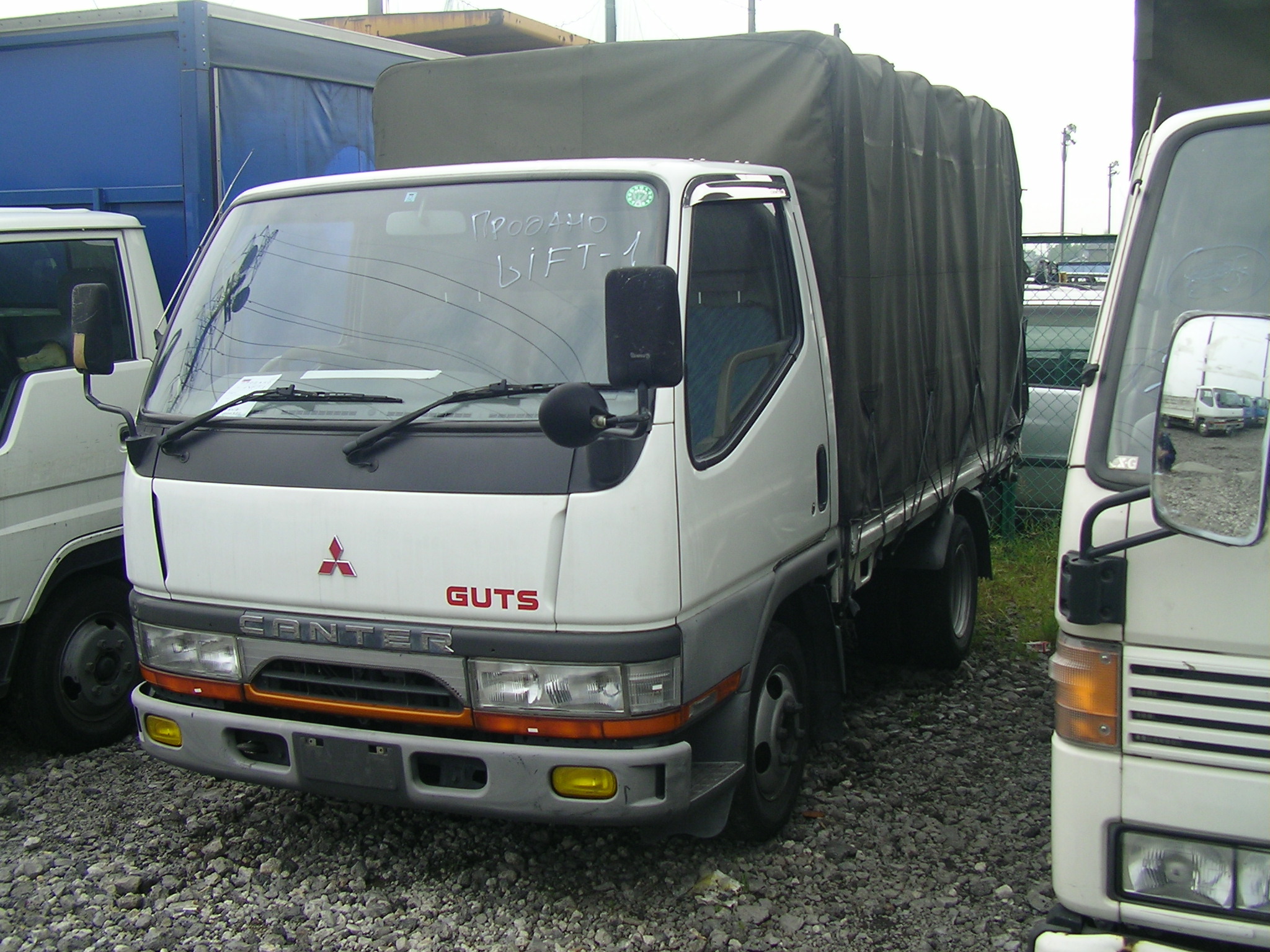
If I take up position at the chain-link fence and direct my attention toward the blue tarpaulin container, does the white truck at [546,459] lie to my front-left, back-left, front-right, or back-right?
front-left

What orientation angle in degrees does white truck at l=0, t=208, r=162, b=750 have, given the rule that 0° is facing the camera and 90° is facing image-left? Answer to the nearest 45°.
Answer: approximately 45°

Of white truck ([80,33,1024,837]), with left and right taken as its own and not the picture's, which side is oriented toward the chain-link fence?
back

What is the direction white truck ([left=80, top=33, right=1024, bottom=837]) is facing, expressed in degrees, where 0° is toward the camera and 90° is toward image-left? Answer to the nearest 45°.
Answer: approximately 45°

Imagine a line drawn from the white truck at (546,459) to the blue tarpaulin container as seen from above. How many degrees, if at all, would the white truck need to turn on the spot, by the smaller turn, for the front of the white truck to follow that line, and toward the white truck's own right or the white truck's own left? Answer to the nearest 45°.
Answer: approximately 90° to the white truck's own right

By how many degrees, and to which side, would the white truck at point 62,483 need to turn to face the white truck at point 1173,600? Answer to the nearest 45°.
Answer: approximately 90° to its left

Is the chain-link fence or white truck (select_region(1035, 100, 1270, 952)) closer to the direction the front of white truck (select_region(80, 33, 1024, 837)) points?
the white truck

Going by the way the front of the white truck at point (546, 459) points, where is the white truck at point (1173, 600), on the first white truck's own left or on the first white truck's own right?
on the first white truck's own left

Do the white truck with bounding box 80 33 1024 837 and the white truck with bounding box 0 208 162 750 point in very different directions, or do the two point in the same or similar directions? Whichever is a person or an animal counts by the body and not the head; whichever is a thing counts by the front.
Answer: same or similar directions

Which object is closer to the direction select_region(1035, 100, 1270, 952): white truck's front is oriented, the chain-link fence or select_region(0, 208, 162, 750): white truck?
the white truck

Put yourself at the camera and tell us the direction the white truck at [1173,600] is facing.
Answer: facing the viewer and to the left of the viewer
